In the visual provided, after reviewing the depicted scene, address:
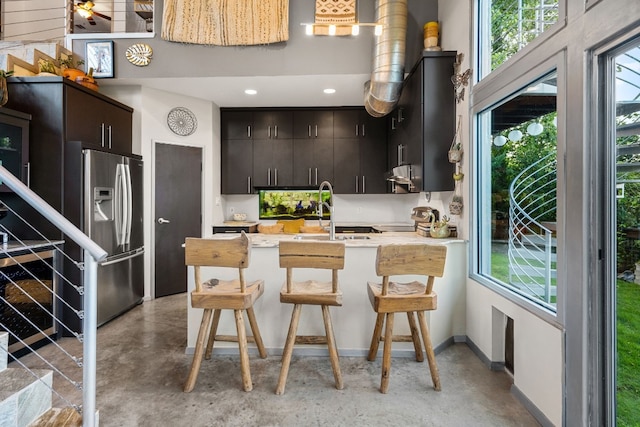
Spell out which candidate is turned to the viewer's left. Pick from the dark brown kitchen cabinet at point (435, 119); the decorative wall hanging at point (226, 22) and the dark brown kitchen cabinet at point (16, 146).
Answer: the dark brown kitchen cabinet at point (435, 119)

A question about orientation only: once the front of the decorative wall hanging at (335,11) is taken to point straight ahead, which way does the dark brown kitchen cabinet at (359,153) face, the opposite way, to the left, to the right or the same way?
the same way

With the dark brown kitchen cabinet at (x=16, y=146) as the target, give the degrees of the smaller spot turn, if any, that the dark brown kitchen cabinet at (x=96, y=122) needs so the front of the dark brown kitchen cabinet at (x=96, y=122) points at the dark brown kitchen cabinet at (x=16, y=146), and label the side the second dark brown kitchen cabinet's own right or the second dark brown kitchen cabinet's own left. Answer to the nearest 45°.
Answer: approximately 90° to the second dark brown kitchen cabinet's own right

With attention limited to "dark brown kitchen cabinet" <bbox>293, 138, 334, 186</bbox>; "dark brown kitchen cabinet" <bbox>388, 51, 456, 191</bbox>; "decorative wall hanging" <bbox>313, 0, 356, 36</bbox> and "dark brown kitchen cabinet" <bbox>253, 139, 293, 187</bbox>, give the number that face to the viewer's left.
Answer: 1

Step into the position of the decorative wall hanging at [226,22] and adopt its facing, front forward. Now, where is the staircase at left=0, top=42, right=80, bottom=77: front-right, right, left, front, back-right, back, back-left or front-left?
right

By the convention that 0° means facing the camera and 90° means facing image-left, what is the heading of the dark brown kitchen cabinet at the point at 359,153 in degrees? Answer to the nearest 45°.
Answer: approximately 0°

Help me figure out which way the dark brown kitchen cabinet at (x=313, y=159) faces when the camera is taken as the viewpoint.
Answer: facing the viewer

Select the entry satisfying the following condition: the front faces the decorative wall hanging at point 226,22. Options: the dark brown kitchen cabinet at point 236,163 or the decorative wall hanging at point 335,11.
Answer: the dark brown kitchen cabinet

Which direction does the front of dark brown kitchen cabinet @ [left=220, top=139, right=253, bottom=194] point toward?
toward the camera

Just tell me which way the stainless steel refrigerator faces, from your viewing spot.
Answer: facing the viewer and to the right of the viewer

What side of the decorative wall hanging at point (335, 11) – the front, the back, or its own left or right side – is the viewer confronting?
front

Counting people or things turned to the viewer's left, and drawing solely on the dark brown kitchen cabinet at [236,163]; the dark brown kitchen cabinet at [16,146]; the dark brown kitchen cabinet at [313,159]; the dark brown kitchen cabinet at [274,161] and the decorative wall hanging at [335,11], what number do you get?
0
